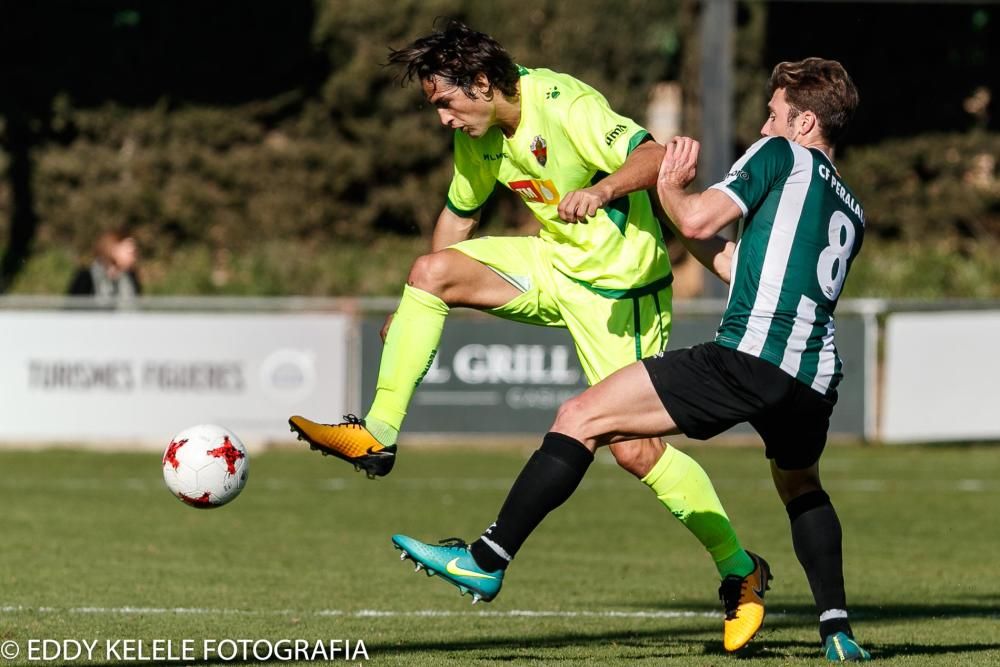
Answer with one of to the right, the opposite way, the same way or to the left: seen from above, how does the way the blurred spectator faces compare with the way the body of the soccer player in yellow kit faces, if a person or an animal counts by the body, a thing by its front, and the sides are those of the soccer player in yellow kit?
to the left

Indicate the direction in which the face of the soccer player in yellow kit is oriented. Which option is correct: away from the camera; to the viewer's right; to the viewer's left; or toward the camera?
to the viewer's left

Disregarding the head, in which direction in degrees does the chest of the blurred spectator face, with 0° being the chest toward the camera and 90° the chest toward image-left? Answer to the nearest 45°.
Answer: approximately 315°

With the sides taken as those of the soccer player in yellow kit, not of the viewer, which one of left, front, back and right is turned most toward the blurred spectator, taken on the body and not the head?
right

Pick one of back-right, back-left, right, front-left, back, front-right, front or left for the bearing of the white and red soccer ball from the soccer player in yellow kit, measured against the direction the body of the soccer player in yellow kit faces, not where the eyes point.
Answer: front-right

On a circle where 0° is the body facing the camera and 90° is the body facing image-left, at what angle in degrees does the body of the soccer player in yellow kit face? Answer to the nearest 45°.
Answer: approximately 45°

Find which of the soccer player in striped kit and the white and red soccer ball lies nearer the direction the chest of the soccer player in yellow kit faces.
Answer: the white and red soccer ball

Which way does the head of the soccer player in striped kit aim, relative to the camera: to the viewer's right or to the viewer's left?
to the viewer's left
